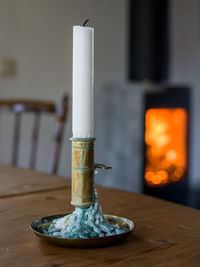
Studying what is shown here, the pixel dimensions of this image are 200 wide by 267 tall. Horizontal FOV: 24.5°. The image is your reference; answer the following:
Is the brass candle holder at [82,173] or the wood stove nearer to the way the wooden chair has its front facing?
the brass candle holder

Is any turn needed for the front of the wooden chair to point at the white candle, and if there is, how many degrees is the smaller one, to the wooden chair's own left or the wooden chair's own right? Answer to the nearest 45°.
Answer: approximately 45° to the wooden chair's own left

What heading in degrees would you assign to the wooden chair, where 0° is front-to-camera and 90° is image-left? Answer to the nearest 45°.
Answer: approximately 45°

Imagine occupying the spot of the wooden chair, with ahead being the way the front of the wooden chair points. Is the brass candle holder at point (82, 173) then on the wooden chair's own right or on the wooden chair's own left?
on the wooden chair's own left
